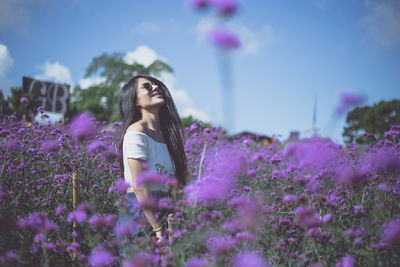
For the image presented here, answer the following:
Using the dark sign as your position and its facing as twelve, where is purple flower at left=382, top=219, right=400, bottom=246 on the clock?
The purple flower is roughly at 12 o'clock from the dark sign.

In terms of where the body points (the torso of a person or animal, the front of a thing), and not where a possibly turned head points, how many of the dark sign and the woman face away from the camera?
0

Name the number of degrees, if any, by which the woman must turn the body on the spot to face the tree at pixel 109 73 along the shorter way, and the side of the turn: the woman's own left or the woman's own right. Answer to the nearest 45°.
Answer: approximately 135° to the woman's own left

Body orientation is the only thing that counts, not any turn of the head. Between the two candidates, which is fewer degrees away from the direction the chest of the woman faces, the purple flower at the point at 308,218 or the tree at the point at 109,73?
the purple flower

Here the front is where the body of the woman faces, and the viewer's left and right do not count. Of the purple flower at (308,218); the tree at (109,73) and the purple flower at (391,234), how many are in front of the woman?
2

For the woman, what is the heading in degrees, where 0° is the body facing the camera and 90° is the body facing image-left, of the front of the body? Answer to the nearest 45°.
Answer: approximately 315°

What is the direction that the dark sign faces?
toward the camera

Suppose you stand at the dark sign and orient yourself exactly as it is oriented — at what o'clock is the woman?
The woman is roughly at 12 o'clock from the dark sign.

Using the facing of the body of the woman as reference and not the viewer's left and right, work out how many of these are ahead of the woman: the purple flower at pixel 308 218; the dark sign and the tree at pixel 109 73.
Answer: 1
